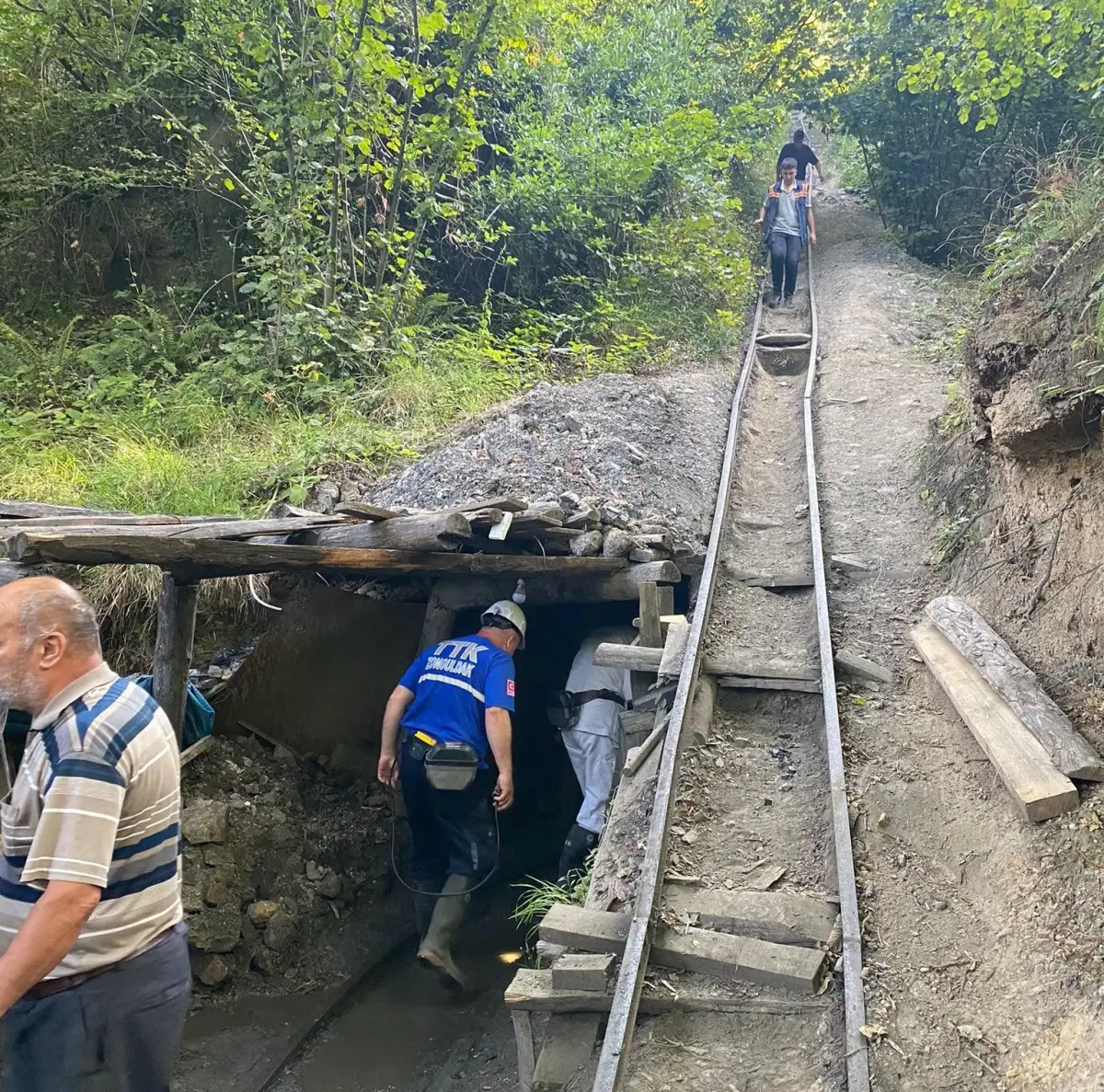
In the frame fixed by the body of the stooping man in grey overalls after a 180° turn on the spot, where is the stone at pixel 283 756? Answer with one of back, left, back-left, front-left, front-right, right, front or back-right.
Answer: front-right

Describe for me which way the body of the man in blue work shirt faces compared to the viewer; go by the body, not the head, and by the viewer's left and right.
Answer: facing away from the viewer and to the right of the viewer

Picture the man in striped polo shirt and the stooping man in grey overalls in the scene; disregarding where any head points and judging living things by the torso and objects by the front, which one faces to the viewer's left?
the man in striped polo shirt

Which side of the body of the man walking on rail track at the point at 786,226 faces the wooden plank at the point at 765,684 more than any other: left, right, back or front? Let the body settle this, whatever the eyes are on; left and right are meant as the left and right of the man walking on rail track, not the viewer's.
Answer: front

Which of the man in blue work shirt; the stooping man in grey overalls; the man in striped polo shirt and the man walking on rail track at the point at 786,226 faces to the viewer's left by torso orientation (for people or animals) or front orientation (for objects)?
the man in striped polo shirt

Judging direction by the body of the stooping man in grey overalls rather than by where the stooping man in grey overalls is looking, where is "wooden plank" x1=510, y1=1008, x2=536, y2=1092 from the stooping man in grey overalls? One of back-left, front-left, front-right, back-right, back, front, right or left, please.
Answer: back-right

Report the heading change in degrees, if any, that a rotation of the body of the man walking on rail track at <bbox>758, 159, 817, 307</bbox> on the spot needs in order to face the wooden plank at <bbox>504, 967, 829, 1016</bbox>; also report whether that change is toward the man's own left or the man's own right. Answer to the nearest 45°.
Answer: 0° — they already face it

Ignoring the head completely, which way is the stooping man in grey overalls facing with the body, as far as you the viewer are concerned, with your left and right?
facing away from the viewer and to the right of the viewer

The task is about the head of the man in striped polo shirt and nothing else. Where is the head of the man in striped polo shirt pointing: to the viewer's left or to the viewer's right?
to the viewer's left

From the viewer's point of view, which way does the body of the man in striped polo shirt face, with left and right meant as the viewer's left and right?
facing to the left of the viewer

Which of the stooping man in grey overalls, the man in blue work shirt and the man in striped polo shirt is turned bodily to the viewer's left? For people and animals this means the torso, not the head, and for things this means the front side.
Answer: the man in striped polo shirt
